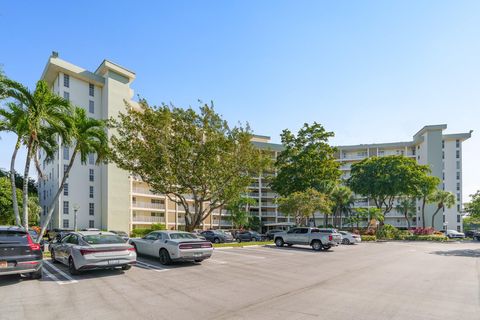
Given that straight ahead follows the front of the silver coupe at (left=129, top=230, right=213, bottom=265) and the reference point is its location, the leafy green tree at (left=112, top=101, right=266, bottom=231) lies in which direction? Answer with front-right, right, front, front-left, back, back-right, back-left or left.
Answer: front-right

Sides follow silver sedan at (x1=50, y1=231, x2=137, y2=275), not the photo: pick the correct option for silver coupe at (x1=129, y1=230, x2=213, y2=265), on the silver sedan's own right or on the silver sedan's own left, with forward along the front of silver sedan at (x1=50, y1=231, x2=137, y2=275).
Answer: on the silver sedan's own right

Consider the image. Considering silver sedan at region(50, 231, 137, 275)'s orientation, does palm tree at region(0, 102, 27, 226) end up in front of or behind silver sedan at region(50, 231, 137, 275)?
in front

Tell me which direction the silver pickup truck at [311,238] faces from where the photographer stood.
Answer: facing away from the viewer and to the left of the viewer

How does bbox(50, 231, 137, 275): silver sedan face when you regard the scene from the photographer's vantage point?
facing away from the viewer and to the left of the viewer

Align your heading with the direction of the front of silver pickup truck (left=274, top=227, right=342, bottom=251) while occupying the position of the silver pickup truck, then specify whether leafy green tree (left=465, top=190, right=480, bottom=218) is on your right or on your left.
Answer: on your right
